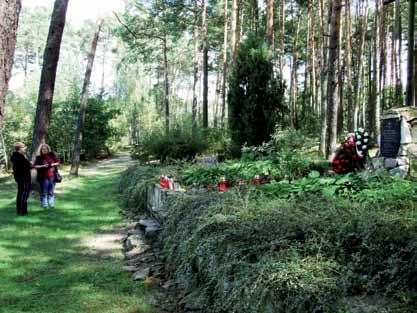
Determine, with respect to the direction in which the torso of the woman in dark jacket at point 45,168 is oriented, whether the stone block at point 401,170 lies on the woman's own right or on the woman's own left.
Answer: on the woman's own left

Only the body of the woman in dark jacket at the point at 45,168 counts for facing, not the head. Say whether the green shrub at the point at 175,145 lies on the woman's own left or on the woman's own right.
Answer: on the woman's own left

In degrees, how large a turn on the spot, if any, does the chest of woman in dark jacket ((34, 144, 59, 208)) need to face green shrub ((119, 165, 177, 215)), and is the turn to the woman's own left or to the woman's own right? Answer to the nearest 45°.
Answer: approximately 90° to the woman's own left

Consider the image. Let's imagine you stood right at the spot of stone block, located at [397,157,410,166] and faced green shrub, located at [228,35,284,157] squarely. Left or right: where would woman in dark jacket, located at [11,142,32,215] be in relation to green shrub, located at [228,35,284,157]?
left

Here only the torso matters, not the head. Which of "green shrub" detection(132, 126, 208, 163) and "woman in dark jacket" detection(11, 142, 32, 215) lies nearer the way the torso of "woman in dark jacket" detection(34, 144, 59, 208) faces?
the woman in dark jacket

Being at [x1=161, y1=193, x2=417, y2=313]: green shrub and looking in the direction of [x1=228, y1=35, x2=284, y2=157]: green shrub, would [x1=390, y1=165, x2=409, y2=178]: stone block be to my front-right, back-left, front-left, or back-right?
front-right

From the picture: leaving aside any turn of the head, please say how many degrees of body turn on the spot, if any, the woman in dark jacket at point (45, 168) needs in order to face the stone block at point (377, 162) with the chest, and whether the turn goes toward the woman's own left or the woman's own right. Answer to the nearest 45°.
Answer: approximately 45° to the woman's own left

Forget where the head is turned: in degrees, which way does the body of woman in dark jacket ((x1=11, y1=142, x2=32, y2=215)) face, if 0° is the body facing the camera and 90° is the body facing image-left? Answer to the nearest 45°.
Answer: approximately 270°

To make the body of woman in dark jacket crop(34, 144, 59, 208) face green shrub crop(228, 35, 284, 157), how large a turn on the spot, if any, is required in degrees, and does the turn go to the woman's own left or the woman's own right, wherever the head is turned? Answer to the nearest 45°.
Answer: approximately 90° to the woman's own left

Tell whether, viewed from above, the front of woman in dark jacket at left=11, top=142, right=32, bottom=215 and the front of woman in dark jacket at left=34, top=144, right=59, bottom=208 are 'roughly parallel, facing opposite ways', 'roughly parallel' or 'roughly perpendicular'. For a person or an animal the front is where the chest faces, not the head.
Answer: roughly perpendicular

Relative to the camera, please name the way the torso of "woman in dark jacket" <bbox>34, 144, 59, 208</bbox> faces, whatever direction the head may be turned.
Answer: toward the camera

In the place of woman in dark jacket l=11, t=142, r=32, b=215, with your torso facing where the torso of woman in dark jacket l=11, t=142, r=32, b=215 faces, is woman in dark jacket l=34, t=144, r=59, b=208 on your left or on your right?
on your left

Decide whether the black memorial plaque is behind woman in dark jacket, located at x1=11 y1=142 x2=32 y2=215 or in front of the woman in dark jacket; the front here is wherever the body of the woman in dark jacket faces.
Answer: in front
